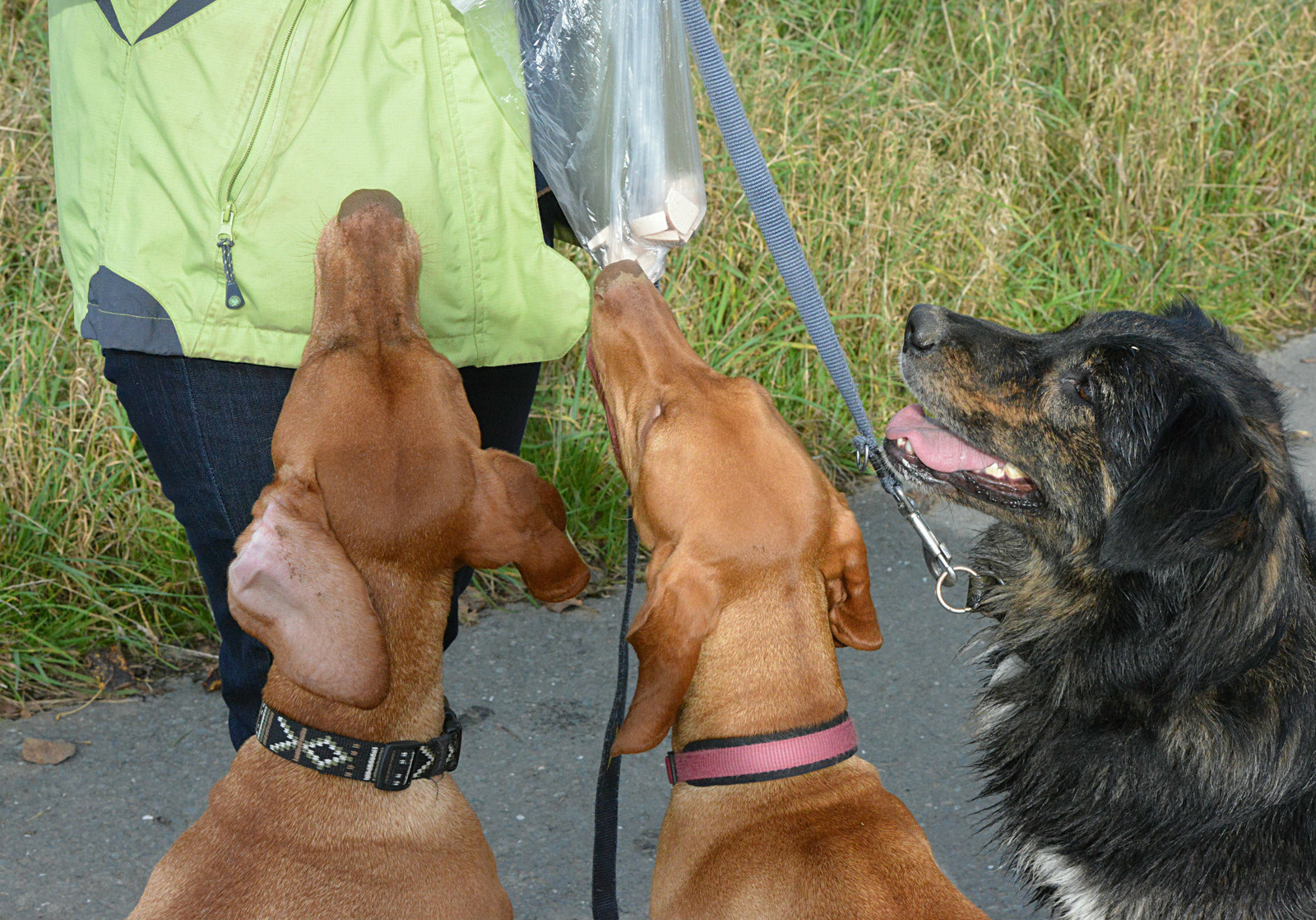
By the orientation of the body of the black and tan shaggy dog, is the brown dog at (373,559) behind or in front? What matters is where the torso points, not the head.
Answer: in front

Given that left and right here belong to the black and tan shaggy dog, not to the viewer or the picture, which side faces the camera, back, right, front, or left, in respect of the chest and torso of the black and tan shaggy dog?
left

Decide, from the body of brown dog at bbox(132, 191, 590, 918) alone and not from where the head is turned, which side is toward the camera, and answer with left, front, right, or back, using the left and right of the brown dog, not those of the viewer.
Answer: back

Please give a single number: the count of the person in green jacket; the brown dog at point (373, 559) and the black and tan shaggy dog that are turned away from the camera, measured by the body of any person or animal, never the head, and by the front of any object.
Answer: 1

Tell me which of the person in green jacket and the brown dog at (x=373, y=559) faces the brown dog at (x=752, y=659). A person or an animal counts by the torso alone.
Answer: the person in green jacket

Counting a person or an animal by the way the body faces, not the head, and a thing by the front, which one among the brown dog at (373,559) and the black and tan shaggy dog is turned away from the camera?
the brown dog

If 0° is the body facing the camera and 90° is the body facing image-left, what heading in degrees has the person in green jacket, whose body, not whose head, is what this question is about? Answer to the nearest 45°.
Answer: approximately 315°

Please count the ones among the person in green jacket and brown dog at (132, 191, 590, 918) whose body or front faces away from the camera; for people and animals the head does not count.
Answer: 1

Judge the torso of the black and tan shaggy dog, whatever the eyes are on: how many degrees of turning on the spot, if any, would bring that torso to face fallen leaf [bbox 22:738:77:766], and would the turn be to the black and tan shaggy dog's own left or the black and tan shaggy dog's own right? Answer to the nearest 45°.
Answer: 0° — it already faces it

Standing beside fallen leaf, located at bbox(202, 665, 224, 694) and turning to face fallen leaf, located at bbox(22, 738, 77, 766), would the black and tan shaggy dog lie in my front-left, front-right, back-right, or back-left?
back-left

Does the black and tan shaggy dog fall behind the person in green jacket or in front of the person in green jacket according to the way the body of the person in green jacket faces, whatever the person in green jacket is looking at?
in front

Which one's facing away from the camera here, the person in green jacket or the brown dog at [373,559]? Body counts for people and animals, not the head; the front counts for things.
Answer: the brown dog
